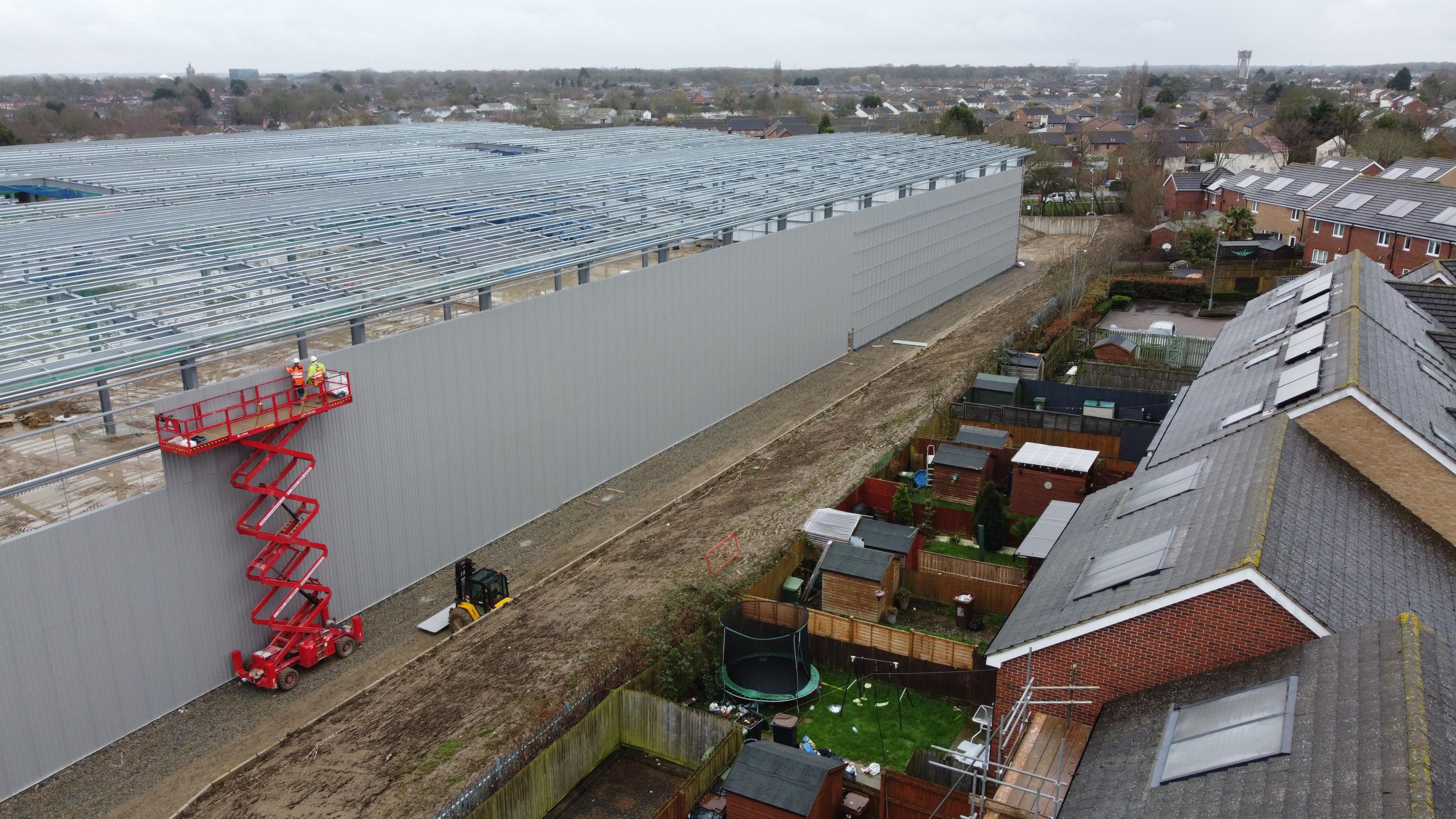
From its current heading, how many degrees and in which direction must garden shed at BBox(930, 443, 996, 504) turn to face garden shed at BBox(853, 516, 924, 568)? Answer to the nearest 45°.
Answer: approximately 90° to its right

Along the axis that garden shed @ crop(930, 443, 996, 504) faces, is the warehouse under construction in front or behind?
behind

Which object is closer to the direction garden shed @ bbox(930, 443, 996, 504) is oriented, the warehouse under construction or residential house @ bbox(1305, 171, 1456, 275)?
the residential house

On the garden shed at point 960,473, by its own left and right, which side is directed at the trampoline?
right

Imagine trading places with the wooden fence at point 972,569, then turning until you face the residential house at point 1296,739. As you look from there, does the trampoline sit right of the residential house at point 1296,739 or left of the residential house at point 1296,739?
right

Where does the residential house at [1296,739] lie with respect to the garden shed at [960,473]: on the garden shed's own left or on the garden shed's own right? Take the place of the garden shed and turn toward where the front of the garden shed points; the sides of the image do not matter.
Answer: on the garden shed's own right

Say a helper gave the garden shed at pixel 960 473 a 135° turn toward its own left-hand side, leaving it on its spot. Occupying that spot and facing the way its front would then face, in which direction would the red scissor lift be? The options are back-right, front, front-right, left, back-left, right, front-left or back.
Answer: left

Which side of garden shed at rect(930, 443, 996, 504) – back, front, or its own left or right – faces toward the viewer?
right

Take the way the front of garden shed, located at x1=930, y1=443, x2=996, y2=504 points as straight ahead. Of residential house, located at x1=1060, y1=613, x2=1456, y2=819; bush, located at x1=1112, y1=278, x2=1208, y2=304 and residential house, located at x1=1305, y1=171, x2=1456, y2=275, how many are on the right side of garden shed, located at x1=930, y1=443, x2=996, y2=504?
1
